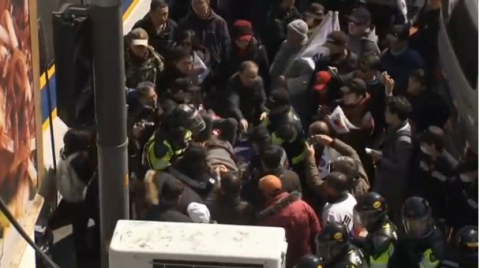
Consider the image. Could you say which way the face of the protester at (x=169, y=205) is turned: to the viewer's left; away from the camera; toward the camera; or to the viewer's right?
away from the camera

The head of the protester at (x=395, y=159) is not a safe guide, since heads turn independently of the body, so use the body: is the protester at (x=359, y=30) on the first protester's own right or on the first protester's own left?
on the first protester's own right

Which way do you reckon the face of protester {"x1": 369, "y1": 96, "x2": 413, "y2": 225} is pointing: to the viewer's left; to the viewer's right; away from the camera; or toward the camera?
to the viewer's left

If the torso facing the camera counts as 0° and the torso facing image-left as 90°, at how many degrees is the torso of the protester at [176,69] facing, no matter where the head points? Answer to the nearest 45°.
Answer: approximately 315°

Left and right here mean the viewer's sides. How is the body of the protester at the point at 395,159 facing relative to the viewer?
facing to the left of the viewer

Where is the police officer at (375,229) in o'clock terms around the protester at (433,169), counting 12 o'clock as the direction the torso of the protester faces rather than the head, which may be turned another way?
The police officer is roughly at 11 o'clock from the protester.

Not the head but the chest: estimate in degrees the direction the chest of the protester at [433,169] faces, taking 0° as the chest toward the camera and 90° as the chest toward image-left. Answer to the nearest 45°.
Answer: approximately 45°
